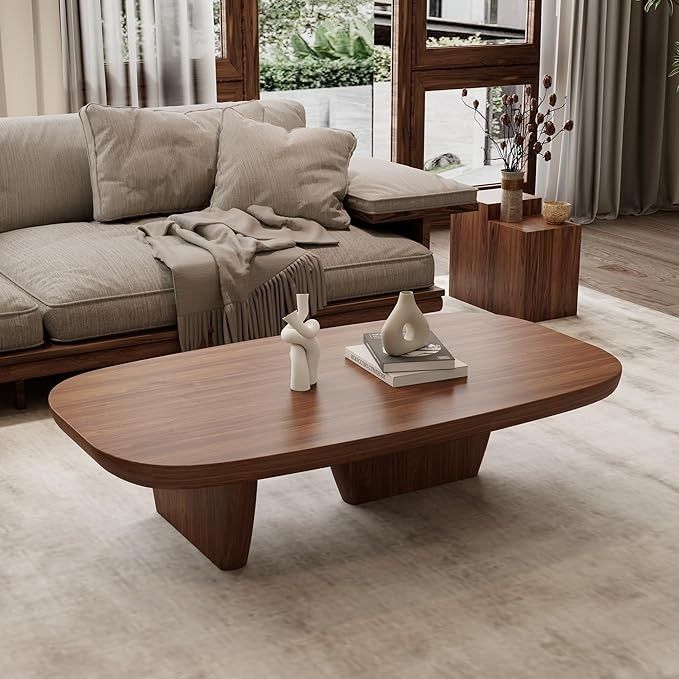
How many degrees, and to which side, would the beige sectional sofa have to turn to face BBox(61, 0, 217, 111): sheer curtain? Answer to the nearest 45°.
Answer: approximately 135° to its left

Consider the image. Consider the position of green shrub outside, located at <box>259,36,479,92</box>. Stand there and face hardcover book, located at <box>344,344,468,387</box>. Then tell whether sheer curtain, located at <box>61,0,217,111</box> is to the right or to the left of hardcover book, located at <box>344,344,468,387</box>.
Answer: right

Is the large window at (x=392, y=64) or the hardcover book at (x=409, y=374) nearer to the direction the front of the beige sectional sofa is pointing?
the hardcover book

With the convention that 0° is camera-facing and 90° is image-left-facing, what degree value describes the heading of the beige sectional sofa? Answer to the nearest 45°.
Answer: approximately 315°

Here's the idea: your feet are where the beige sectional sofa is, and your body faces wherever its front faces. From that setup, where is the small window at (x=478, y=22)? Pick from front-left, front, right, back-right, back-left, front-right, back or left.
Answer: left

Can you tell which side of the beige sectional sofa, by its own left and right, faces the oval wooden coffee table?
front

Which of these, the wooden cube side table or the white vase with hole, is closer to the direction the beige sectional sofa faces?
the white vase with hole

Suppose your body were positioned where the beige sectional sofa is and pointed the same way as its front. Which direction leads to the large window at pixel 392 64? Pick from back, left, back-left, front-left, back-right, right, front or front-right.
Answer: left

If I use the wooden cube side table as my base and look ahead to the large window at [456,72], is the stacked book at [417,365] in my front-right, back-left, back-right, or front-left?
back-left

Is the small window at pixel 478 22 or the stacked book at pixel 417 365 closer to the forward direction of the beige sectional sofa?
the stacked book

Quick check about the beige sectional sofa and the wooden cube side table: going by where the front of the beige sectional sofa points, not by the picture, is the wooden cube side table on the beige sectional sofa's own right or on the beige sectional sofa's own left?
on the beige sectional sofa's own left
